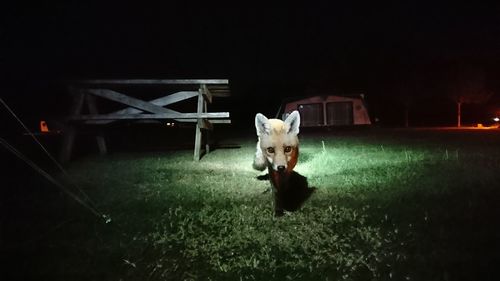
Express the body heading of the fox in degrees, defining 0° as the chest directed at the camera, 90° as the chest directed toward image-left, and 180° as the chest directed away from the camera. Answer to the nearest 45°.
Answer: approximately 0°

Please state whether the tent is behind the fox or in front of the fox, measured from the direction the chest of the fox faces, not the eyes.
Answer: behind
